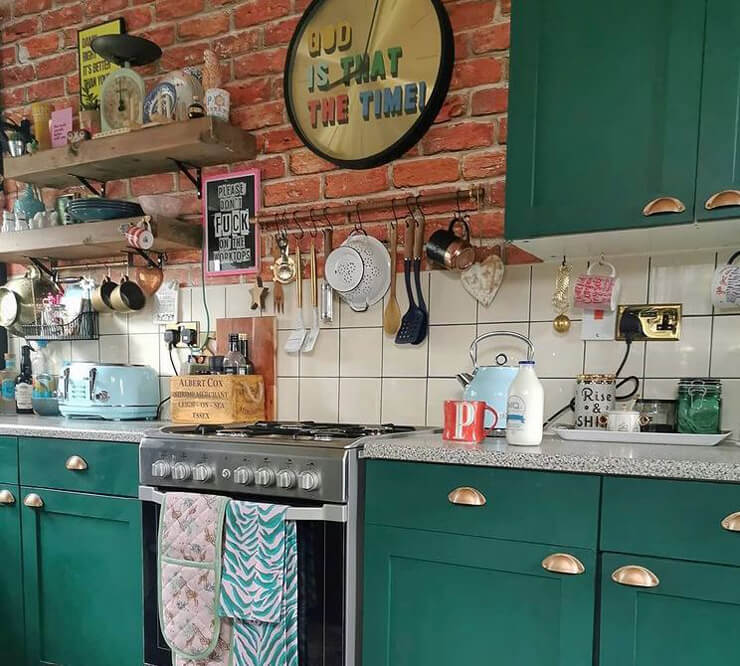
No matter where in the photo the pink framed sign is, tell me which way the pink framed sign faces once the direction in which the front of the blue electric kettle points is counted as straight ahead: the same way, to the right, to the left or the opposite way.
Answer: to the left

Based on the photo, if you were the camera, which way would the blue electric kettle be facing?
facing to the left of the viewer

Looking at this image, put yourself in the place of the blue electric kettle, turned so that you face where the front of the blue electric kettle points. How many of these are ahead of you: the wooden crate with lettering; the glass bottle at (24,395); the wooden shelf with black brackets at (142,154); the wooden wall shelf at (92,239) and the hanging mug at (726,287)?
4

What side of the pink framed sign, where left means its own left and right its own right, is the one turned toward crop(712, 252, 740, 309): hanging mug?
left

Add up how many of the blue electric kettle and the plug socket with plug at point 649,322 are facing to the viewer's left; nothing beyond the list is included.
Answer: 1

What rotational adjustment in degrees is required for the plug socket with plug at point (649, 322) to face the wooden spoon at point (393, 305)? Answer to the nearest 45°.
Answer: approximately 90° to its right

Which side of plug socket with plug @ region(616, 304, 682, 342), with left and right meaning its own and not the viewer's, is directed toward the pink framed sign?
right

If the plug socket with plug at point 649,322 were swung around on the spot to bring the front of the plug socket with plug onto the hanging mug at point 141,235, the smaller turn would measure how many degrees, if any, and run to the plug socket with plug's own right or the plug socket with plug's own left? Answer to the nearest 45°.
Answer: approximately 90° to the plug socket with plug's own right

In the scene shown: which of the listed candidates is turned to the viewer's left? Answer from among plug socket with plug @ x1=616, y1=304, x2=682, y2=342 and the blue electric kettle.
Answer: the blue electric kettle

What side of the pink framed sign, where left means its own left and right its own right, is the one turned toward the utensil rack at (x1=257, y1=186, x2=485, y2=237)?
left

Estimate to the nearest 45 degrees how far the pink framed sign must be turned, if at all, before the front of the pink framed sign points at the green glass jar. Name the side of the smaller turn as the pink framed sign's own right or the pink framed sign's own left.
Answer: approximately 90° to the pink framed sign's own left
